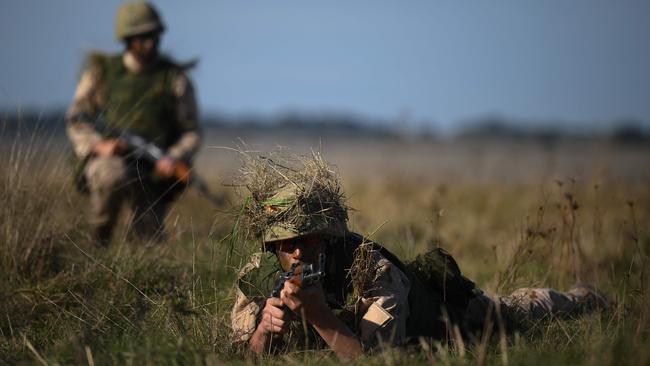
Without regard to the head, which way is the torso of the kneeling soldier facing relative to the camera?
toward the camera

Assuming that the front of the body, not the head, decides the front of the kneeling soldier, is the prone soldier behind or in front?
in front
